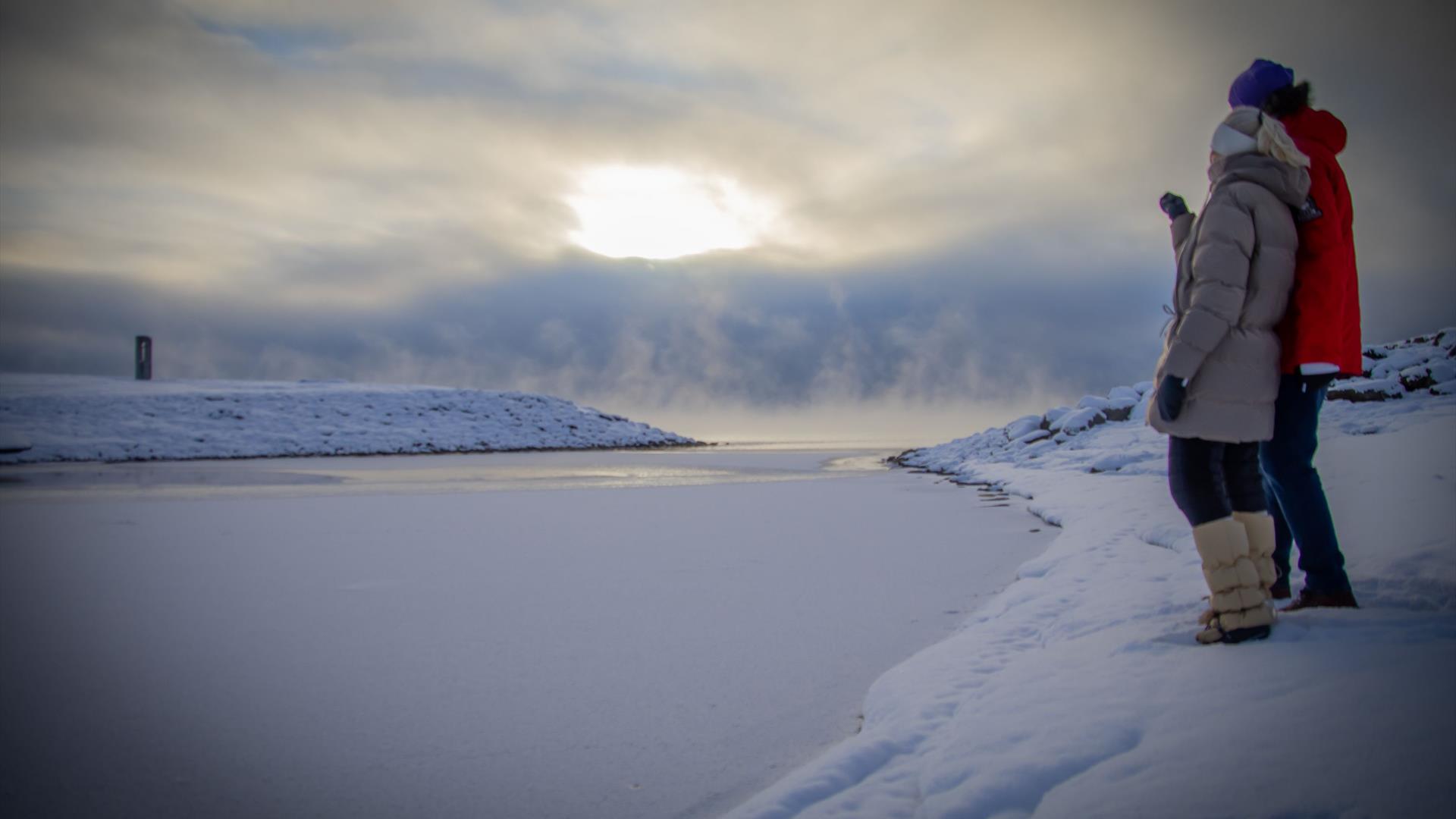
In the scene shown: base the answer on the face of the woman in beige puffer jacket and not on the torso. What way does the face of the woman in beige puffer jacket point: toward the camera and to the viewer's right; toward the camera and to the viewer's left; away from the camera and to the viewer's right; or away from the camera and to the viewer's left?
away from the camera and to the viewer's left

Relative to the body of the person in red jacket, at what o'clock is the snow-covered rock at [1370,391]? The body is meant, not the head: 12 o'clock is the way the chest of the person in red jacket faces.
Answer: The snow-covered rock is roughly at 3 o'clock from the person in red jacket.

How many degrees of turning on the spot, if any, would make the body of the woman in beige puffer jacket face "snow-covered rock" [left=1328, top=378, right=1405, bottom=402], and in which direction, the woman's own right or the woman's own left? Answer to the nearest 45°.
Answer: approximately 90° to the woman's own right

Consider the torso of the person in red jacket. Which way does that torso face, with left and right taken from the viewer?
facing to the left of the viewer

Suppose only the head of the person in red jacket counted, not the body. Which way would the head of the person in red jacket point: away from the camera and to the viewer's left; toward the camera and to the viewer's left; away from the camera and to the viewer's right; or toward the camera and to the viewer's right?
away from the camera and to the viewer's left

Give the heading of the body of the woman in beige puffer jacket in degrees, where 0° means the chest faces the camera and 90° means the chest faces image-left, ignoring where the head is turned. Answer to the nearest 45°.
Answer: approximately 90°
